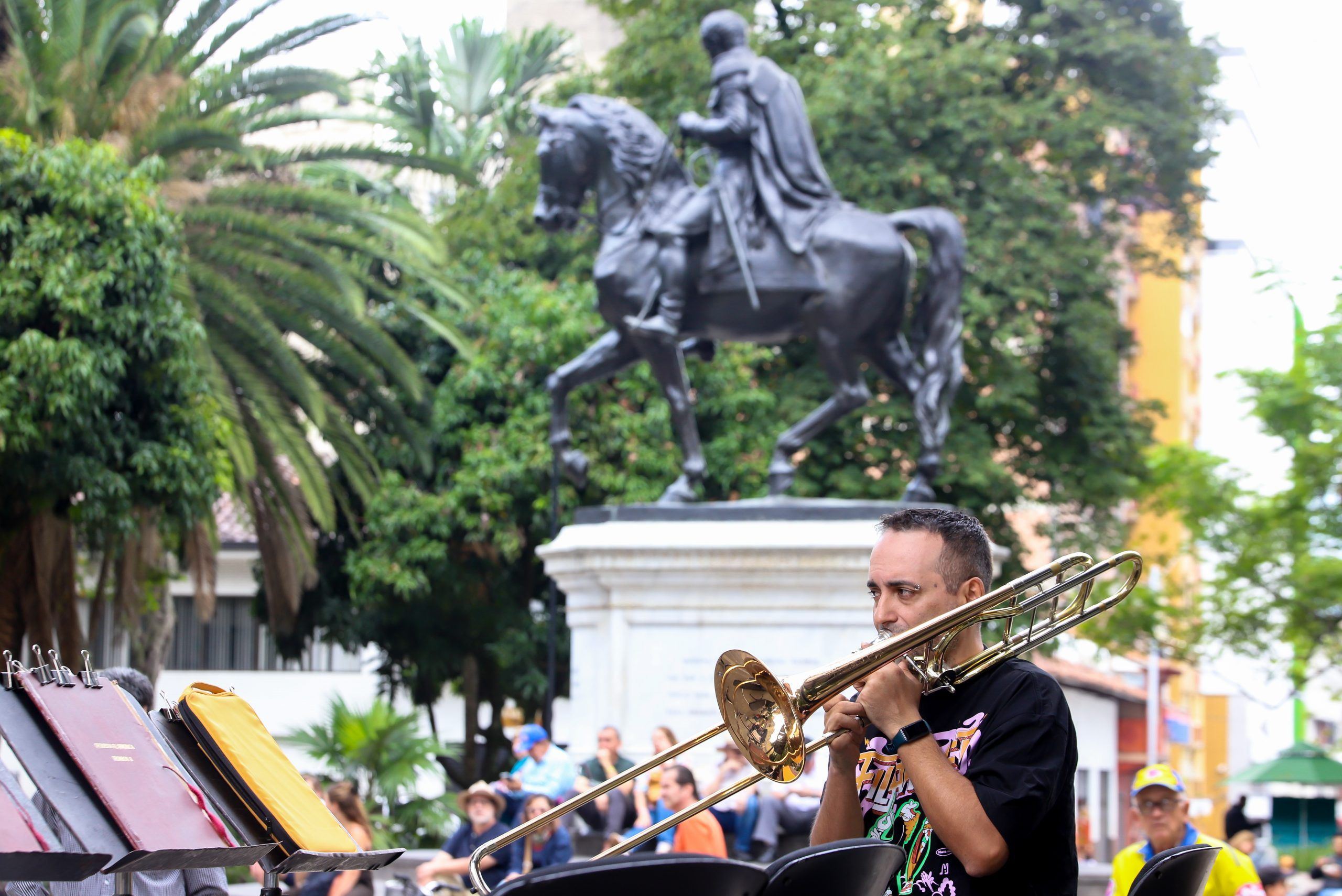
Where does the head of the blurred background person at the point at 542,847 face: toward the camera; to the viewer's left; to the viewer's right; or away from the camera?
toward the camera

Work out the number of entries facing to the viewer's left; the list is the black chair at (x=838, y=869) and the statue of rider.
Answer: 1

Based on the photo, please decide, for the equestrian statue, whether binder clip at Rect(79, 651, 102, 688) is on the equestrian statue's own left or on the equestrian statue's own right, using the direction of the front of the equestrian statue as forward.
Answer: on the equestrian statue's own left

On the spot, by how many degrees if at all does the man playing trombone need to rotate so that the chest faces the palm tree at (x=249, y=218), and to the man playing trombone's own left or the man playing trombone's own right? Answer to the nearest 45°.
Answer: approximately 90° to the man playing trombone's own right

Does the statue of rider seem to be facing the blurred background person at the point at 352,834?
no

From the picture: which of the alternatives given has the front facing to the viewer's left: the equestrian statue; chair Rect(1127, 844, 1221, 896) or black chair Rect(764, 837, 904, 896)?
the equestrian statue

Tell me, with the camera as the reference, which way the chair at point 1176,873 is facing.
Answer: facing away from the viewer and to the right of the viewer

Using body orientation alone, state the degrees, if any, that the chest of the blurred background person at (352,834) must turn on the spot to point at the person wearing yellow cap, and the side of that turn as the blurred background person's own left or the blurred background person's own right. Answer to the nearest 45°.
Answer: approximately 135° to the blurred background person's own left

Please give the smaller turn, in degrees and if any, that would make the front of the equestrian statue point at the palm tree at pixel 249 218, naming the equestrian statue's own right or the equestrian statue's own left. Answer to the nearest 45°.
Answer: approximately 45° to the equestrian statue's own right

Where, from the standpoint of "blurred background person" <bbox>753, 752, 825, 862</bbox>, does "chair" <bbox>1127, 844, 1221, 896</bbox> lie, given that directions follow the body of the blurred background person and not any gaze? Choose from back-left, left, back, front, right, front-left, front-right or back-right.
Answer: front-left

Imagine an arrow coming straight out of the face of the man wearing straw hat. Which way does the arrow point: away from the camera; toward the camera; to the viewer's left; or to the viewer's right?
toward the camera

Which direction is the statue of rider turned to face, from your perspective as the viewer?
facing to the left of the viewer

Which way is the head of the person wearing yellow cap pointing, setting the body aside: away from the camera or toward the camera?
toward the camera
